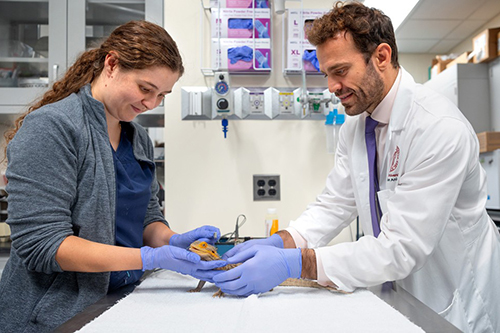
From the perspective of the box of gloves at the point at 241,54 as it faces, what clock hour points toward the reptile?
The reptile is roughly at 12 o'clock from the box of gloves.

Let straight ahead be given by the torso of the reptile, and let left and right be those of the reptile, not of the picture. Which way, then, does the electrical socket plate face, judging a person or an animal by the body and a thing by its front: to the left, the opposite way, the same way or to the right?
to the left

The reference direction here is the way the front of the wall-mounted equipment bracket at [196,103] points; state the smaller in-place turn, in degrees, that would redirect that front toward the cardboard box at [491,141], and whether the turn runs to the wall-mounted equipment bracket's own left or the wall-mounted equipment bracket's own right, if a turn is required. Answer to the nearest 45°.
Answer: approximately 90° to the wall-mounted equipment bracket's own left

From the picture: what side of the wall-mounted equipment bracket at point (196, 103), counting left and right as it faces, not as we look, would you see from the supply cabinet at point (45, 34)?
right

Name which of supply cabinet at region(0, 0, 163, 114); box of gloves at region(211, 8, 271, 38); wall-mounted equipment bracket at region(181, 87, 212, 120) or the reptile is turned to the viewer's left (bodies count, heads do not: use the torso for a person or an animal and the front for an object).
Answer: the reptile

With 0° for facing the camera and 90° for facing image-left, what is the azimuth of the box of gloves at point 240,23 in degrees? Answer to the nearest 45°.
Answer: approximately 0°

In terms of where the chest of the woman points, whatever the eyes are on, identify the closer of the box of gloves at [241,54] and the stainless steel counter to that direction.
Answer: the stainless steel counter

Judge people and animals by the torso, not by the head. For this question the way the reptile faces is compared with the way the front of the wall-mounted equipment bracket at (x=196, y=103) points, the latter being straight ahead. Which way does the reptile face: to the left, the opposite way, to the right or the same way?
to the right

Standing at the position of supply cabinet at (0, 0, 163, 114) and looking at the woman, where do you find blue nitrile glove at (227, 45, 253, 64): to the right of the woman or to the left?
left

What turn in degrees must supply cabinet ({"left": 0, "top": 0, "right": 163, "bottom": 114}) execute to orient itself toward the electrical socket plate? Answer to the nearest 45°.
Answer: approximately 45° to its left

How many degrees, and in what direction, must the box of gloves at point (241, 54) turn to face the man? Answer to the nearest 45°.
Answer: approximately 45° to its left
